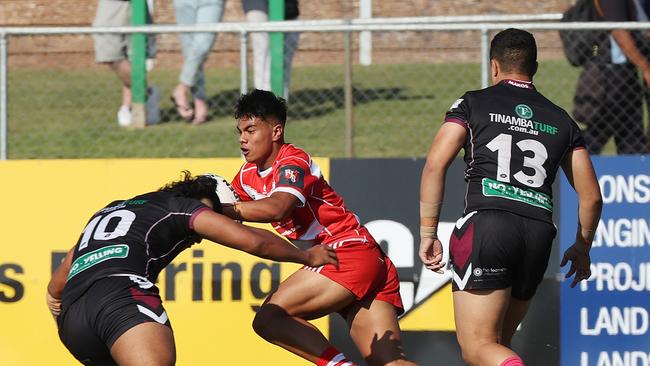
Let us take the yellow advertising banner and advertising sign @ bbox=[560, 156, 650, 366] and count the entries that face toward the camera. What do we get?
2

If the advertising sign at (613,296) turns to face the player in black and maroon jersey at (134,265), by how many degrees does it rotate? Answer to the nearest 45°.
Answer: approximately 45° to its right

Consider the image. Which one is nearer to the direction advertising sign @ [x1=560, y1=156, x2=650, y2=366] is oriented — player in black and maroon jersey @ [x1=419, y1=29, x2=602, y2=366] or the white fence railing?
the player in black and maroon jersey

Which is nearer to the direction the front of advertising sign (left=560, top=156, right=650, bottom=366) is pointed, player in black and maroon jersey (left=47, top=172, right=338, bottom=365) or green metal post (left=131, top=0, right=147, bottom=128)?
the player in black and maroon jersey

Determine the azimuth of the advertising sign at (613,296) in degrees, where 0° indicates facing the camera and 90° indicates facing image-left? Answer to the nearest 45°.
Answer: approximately 0°

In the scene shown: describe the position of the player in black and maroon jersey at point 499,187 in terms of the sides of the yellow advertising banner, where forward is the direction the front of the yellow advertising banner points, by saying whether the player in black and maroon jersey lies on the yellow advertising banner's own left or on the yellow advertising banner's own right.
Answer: on the yellow advertising banner's own left

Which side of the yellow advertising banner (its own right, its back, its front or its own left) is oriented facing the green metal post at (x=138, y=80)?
back

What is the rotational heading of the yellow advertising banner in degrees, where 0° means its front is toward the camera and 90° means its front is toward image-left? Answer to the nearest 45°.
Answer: approximately 0°

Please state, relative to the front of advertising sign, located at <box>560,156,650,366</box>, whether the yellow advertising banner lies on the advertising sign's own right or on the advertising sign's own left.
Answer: on the advertising sign's own right
